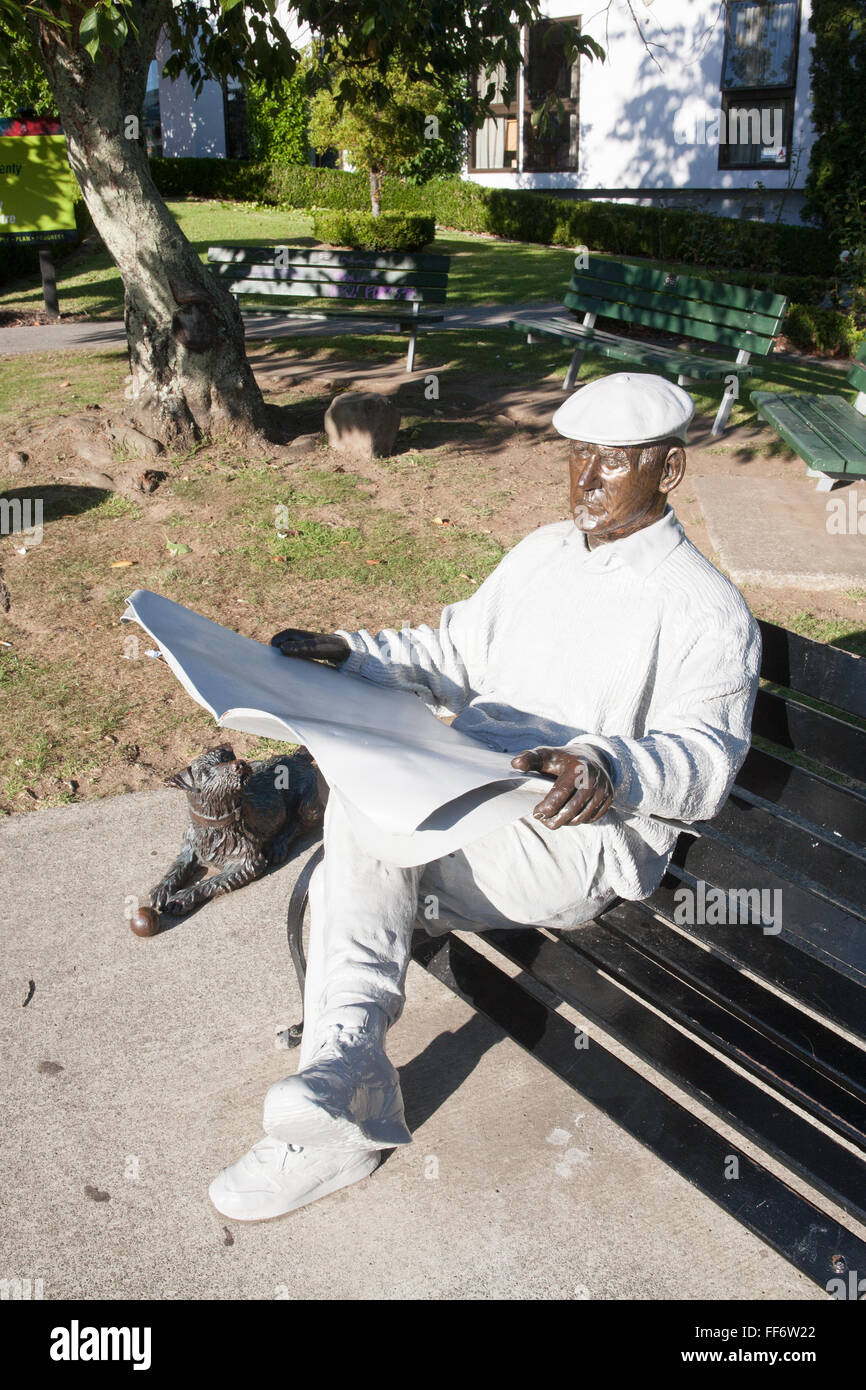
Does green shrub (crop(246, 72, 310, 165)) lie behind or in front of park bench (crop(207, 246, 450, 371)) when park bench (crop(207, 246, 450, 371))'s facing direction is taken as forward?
behind

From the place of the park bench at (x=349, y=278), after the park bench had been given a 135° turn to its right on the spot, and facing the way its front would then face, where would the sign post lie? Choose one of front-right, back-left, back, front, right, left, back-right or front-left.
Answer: front

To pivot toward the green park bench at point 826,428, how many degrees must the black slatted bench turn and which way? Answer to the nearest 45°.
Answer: approximately 135° to its right

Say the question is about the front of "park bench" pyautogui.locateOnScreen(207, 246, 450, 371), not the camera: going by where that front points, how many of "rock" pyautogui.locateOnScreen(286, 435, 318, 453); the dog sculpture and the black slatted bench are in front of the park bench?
3

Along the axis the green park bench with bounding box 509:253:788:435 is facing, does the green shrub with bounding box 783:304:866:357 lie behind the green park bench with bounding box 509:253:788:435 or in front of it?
behind

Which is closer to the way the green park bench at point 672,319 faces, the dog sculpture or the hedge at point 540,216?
the dog sculpture

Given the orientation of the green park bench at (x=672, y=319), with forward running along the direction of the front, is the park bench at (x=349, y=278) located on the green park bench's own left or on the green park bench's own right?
on the green park bench's own right

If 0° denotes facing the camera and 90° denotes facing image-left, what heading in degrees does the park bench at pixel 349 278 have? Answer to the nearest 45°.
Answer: approximately 0°

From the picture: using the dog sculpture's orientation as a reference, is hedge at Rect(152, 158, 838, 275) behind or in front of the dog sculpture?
behind
